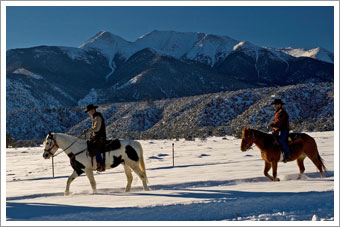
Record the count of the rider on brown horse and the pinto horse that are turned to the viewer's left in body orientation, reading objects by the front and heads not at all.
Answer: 2

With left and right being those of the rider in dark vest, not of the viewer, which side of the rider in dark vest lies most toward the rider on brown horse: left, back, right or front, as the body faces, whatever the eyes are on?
back

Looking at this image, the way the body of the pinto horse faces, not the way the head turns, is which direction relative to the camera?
to the viewer's left

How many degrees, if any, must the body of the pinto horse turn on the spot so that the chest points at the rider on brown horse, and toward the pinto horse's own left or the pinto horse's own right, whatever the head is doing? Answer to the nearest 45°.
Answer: approximately 180°

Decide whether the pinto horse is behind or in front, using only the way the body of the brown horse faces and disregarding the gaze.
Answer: in front

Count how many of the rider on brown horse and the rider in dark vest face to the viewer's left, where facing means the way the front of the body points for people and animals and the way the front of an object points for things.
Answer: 2

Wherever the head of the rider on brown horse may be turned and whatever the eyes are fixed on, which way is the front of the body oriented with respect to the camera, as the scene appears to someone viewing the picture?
to the viewer's left

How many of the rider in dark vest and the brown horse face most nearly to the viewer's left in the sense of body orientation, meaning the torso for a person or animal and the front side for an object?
2

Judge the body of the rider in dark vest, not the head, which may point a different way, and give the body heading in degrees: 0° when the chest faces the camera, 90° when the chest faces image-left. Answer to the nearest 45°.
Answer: approximately 90°

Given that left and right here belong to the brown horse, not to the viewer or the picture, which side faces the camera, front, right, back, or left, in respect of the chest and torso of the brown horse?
left
